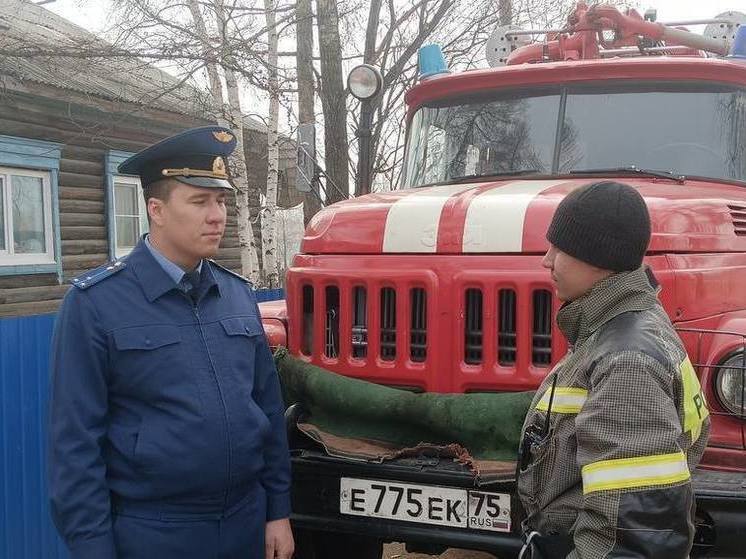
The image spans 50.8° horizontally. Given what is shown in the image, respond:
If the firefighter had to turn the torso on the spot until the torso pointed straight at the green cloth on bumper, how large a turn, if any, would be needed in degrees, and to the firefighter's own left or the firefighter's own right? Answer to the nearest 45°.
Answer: approximately 45° to the firefighter's own right

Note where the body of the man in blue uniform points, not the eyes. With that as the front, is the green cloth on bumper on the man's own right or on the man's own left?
on the man's own left

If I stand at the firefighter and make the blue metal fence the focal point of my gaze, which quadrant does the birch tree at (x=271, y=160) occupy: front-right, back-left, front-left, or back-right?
front-right

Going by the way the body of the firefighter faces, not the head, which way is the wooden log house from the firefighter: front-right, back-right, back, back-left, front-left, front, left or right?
front-right

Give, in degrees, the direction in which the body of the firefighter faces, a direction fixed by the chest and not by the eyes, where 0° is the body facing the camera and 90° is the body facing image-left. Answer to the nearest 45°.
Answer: approximately 90°

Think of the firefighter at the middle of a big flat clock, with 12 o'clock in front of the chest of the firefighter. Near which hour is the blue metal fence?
The blue metal fence is roughly at 1 o'clock from the firefighter.

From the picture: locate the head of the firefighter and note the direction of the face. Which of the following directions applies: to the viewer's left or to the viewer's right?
to the viewer's left

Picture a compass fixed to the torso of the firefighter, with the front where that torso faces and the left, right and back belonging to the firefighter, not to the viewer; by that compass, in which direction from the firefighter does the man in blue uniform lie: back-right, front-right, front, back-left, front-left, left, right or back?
front

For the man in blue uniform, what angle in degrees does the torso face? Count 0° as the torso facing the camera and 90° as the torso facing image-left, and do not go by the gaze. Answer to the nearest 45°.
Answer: approximately 315°

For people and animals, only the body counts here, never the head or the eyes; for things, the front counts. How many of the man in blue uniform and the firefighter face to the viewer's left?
1

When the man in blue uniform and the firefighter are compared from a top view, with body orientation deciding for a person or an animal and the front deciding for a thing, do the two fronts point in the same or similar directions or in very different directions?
very different directions

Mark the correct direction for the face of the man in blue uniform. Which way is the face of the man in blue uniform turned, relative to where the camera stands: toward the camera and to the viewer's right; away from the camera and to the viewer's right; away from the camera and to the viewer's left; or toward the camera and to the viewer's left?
toward the camera and to the viewer's right
